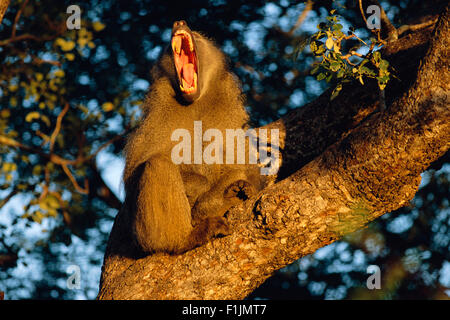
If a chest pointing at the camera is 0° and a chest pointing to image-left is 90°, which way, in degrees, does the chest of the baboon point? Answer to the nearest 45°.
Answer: approximately 315°
